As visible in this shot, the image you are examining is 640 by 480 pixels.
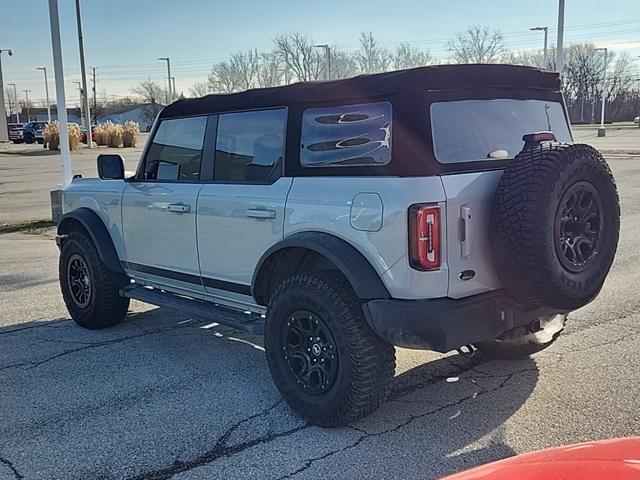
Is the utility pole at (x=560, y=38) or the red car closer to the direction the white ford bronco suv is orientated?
the utility pole

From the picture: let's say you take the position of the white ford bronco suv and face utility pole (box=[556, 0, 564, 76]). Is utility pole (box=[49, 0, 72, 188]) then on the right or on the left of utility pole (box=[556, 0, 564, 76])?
left

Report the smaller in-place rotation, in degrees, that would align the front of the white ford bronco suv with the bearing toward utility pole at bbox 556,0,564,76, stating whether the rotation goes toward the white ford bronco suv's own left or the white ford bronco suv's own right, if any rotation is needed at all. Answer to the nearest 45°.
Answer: approximately 45° to the white ford bronco suv's own right

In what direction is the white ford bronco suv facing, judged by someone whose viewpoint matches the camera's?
facing away from the viewer and to the left of the viewer

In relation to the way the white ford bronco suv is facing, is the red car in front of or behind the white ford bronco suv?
behind

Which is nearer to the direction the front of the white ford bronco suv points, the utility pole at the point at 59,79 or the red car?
the utility pole
